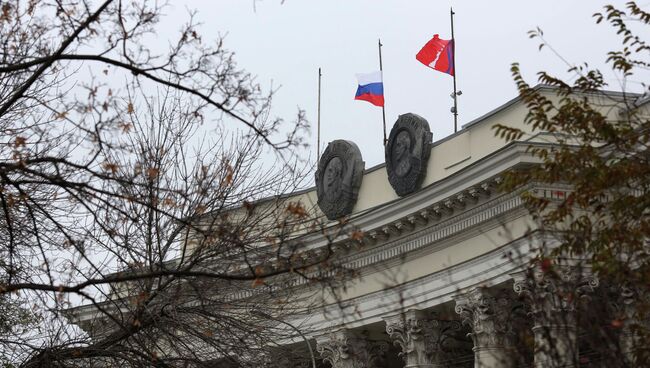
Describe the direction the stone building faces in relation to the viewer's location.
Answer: facing the viewer and to the left of the viewer
